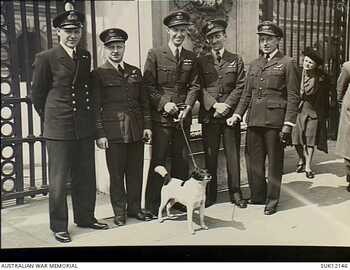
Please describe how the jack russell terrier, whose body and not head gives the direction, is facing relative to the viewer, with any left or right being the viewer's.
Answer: facing the viewer and to the right of the viewer

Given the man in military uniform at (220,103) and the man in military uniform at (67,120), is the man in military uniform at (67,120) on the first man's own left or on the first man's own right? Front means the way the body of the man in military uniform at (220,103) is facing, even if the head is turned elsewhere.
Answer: on the first man's own right

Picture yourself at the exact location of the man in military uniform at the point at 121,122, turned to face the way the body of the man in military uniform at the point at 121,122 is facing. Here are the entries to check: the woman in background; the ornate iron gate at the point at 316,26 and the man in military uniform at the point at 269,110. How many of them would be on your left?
3

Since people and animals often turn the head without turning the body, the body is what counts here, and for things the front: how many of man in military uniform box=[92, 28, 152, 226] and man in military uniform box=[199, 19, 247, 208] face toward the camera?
2

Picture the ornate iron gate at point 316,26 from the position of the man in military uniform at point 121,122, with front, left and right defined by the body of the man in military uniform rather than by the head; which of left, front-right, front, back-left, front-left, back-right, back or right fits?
left

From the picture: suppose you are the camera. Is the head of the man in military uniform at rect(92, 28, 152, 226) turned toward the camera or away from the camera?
toward the camera

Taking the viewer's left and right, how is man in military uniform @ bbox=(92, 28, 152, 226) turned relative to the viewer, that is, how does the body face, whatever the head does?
facing the viewer

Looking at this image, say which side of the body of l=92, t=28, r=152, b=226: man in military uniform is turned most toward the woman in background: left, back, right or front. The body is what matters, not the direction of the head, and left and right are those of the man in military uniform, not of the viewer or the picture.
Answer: left

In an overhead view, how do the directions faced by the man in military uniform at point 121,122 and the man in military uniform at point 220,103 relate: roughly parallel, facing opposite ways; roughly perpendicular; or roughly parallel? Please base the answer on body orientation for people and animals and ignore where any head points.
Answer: roughly parallel

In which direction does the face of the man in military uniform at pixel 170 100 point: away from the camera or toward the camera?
toward the camera

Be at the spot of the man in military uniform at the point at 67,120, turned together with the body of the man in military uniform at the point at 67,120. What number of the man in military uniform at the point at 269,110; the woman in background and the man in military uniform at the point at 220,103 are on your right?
0
